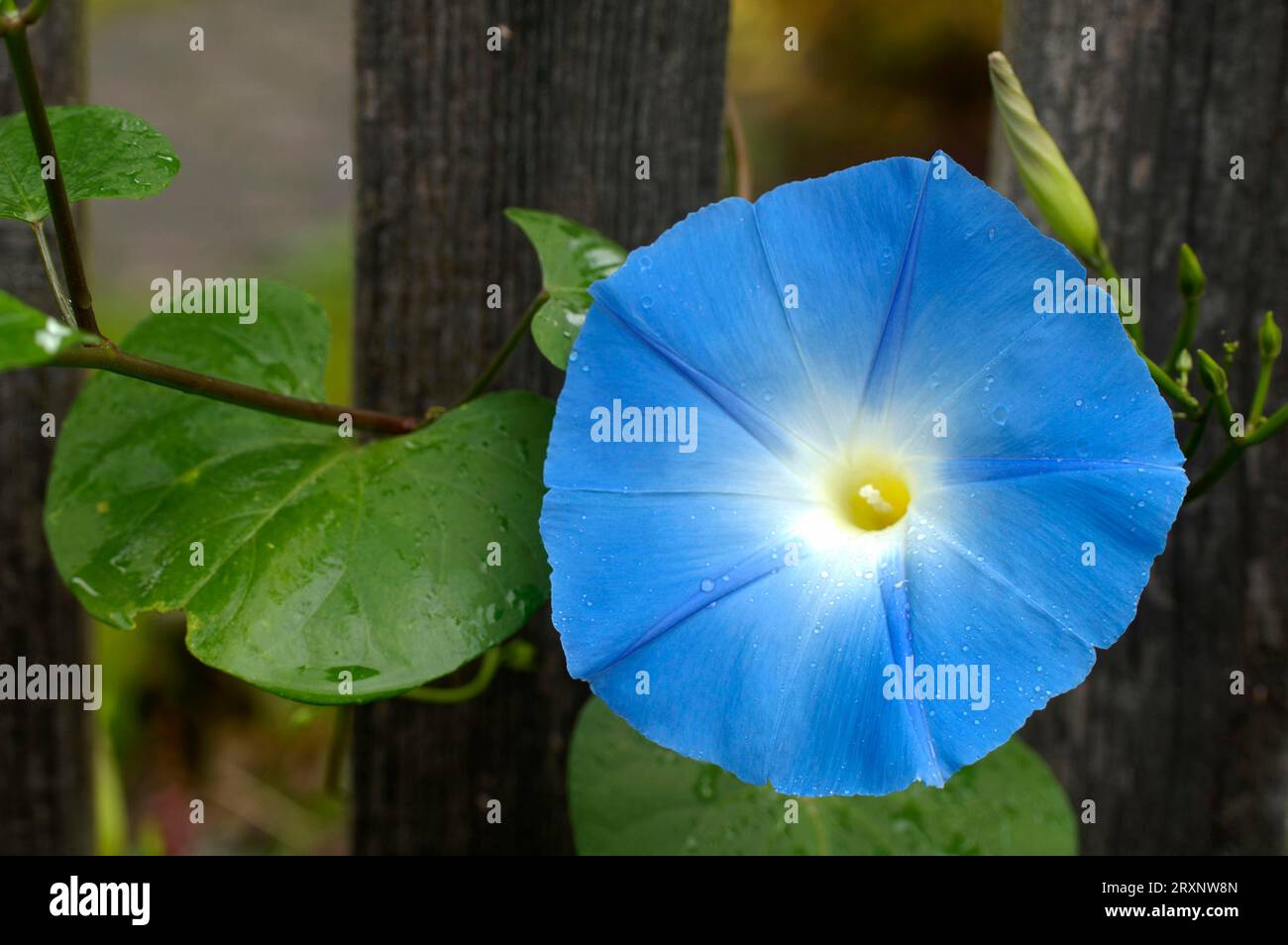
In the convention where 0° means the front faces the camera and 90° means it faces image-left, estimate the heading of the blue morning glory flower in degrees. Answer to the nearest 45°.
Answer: approximately 0°
